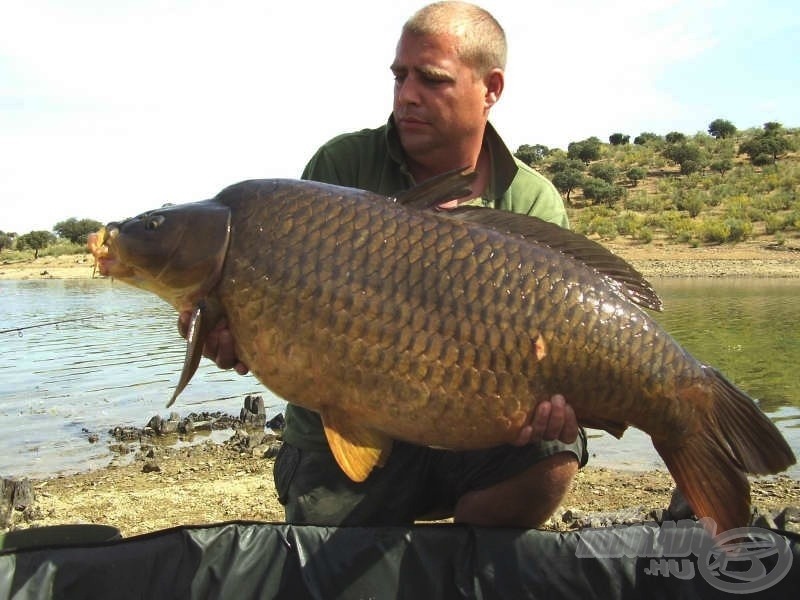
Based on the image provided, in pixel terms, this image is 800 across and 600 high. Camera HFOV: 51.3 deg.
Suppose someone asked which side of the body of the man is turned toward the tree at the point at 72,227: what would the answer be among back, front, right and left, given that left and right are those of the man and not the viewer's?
back

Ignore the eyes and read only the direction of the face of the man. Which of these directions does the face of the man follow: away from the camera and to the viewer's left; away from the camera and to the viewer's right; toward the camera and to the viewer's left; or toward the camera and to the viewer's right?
toward the camera and to the viewer's left

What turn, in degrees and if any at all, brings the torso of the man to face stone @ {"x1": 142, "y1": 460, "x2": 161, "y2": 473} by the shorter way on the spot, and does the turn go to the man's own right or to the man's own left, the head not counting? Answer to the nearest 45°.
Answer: approximately 135° to the man's own right

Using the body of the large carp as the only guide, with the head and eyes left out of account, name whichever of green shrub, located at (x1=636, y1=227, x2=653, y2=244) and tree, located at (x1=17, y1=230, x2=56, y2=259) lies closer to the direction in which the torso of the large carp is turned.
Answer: the tree

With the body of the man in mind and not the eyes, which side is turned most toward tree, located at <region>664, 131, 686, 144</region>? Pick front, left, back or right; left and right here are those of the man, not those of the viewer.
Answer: back

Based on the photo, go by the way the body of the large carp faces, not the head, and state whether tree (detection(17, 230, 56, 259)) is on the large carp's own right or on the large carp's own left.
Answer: on the large carp's own right

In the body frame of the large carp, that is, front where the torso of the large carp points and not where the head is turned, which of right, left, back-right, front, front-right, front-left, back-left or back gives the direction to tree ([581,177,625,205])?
right

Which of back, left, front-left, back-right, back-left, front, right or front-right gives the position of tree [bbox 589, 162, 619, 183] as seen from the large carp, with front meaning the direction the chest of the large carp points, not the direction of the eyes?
right

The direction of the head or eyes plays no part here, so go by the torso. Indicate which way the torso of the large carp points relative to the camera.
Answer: to the viewer's left

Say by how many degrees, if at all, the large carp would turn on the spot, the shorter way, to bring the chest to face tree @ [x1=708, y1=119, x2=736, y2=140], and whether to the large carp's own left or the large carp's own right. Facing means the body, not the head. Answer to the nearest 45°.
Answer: approximately 90° to the large carp's own right

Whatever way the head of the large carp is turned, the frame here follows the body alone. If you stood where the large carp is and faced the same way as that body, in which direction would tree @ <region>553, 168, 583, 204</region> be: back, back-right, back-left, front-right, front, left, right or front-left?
right

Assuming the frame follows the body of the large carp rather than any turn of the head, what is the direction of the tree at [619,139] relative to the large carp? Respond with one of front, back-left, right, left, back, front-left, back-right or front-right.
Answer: right

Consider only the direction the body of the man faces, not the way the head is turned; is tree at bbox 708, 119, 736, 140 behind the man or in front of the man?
behind

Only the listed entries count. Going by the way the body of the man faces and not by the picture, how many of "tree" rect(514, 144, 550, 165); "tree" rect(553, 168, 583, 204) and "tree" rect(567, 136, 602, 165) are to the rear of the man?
3

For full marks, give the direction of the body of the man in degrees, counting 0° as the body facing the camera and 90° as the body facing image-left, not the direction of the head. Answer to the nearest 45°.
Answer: approximately 0°

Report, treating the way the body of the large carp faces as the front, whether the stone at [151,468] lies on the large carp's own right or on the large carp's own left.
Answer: on the large carp's own right

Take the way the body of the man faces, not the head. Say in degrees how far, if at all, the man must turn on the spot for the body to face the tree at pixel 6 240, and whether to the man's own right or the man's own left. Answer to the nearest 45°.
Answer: approximately 135° to the man's own right

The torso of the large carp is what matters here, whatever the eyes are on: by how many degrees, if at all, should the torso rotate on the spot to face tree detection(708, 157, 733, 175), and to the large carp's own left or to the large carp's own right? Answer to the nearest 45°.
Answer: approximately 90° to the large carp's own right

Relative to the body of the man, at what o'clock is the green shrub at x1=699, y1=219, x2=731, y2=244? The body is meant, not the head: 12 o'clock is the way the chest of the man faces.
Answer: The green shrub is roughly at 7 o'clock from the man.
